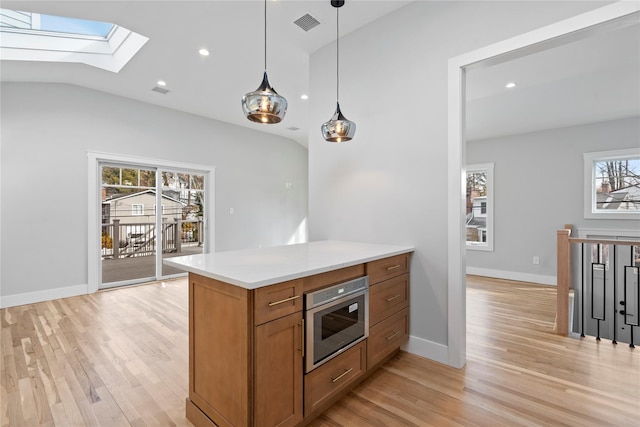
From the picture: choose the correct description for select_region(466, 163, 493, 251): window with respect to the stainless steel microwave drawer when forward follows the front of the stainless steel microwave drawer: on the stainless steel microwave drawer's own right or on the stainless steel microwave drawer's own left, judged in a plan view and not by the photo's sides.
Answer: on the stainless steel microwave drawer's own left

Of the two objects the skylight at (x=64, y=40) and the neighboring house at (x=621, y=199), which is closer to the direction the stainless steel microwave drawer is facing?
the neighboring house

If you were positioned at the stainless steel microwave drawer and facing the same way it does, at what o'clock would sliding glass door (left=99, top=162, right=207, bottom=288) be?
The sliding glass door is roughly at 6 o'clock from the stainless steel microwave drawer.

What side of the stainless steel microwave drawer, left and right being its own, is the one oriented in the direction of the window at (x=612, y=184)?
left

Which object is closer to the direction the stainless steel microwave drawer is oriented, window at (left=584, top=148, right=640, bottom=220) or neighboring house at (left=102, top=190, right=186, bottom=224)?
the window

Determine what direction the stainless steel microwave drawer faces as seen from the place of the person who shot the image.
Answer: facing the viewer and to the right of the viewer

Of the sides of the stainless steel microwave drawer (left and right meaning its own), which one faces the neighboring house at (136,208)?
back

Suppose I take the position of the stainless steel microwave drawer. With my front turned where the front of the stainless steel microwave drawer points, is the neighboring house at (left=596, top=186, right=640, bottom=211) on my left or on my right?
on my left

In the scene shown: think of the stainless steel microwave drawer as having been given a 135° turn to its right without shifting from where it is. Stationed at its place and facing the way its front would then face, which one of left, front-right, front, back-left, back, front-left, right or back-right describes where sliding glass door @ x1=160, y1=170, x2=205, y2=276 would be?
front-right

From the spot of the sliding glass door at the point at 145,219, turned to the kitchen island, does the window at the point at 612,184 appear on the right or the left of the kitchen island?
left
